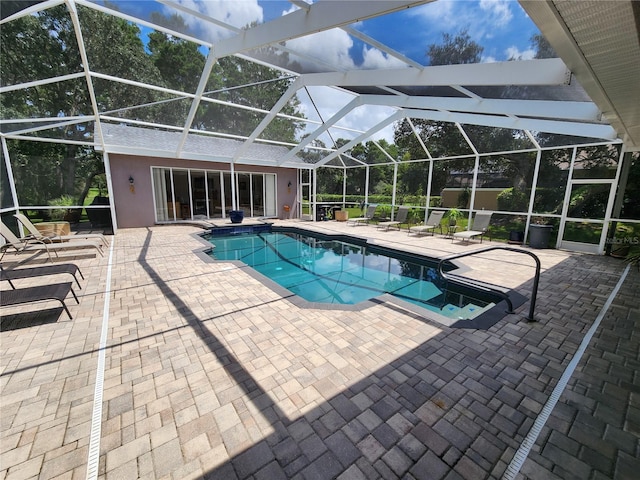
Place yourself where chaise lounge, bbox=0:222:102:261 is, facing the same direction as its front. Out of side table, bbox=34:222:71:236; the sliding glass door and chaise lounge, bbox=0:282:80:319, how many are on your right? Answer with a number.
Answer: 1

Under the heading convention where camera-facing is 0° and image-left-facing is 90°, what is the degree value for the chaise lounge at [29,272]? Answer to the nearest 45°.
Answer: approximately 270°

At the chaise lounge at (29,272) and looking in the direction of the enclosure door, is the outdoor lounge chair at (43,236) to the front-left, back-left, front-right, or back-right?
back-left

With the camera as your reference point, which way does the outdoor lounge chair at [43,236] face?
facing to the right of the viewer

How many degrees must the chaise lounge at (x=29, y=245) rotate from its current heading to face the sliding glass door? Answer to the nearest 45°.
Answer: approximately 45° to its left

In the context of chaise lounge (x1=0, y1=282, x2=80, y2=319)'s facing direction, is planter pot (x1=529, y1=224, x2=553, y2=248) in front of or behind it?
in front

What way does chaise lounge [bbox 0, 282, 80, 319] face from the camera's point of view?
to the viewer's right

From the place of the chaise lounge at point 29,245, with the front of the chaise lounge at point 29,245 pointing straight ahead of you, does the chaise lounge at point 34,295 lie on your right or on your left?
on your right

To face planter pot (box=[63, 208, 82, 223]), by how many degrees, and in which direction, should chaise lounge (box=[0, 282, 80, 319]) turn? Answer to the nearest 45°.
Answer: approximately 90° to its left

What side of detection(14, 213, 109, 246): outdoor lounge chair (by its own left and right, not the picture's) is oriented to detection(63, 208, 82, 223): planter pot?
left

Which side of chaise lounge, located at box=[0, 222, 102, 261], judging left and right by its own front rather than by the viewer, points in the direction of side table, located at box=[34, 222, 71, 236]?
left

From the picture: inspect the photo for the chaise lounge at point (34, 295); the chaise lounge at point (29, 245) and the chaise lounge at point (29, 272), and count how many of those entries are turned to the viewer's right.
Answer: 3

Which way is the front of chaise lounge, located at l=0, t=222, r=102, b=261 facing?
to the viewer's right
